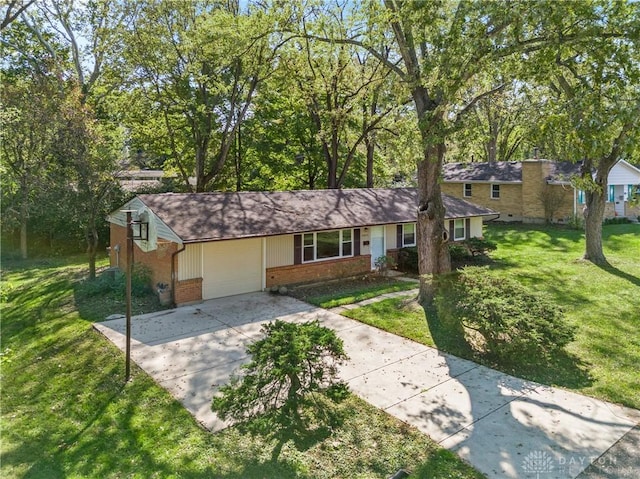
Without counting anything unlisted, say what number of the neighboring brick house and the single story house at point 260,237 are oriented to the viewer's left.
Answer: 0

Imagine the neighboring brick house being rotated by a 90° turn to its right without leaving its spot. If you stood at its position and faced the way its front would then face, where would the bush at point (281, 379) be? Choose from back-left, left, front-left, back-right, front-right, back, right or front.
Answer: front-left

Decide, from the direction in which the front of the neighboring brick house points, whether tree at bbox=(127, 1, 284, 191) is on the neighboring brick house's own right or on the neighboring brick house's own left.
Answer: on the neighboring brick house's own right

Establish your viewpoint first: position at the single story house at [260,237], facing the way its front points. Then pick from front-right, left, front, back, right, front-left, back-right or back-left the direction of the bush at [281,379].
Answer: front-right

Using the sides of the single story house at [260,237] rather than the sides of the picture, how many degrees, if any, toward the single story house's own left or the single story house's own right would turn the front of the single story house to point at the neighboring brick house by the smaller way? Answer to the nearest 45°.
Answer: approximately 90° to the single story house's own left

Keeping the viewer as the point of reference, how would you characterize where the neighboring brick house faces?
facing the viewer and to the right of the viewer

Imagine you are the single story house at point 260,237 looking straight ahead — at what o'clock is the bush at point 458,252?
The bush is roughly at 10 o'clock from the single story house.

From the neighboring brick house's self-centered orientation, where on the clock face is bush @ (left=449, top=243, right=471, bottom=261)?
The bush is roughly at 2 o'clock from the neighboring brick house.

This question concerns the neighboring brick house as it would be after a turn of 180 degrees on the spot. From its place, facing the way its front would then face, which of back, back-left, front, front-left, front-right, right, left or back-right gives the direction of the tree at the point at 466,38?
back-left

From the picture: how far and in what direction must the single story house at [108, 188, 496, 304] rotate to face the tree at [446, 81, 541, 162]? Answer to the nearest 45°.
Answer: approximately 90° to its left
